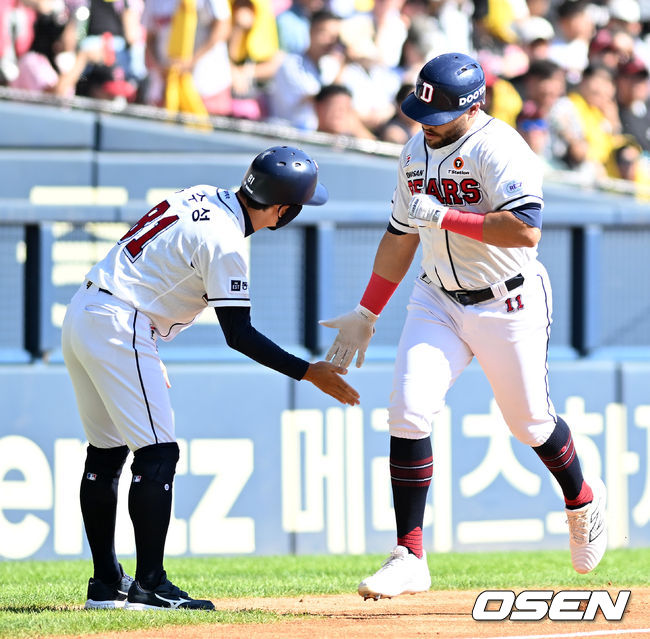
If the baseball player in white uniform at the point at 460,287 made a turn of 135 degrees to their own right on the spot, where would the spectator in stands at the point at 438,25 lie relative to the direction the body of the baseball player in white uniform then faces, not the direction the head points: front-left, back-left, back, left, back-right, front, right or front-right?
front

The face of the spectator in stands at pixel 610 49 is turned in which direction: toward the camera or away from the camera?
toward the camera

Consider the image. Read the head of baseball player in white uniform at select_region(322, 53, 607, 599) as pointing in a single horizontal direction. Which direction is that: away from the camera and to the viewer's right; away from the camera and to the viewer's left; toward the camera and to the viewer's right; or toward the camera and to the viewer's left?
toward the camera and to the viewer's left

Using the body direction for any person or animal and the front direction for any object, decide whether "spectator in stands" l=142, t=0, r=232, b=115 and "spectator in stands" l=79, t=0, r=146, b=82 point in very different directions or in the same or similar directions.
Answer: same or similar directions

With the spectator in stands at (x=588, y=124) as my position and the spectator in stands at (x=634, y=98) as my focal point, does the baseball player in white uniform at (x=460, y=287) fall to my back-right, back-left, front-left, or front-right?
back-right

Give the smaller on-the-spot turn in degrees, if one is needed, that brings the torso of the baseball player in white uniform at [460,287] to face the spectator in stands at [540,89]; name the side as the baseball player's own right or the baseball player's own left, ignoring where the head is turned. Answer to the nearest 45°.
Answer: approximately 135° to the baseball player's own right

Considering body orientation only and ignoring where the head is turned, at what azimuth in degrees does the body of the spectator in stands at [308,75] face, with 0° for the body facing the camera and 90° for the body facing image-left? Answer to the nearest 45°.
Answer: approximately 315°

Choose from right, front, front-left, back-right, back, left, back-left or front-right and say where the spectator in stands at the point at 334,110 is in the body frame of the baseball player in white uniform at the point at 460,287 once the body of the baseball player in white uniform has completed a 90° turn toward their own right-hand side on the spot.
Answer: front-right

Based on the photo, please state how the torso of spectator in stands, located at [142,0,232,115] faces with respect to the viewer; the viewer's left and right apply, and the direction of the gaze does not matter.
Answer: facing the viewer

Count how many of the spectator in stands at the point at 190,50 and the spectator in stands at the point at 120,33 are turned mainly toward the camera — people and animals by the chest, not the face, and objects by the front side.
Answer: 2

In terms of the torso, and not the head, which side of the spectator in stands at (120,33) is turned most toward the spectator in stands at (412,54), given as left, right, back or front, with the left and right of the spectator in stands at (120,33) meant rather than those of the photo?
left

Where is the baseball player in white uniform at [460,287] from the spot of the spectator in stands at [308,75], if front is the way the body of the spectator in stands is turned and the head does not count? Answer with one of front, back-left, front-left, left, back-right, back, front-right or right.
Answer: front-right

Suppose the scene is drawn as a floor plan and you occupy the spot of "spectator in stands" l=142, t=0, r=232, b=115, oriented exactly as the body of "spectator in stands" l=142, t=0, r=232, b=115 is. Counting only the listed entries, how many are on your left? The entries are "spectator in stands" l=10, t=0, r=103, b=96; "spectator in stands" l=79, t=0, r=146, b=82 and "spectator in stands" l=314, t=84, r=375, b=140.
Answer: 1

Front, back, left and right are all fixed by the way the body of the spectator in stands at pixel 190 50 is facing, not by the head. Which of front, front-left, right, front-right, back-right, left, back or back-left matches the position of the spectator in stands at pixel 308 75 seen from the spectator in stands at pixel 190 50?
left

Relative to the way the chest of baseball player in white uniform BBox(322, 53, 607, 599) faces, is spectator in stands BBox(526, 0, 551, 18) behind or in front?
behind

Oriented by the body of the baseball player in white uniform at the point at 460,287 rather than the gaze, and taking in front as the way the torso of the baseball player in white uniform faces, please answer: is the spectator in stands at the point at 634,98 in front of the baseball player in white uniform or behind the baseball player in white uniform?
behind

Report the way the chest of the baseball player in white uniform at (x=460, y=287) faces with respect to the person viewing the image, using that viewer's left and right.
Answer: facing the viewer and to the left of the viewer

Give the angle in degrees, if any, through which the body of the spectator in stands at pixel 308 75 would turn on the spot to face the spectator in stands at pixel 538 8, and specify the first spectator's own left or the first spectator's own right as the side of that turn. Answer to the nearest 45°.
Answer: approximately 90° to the first spectator's own left
